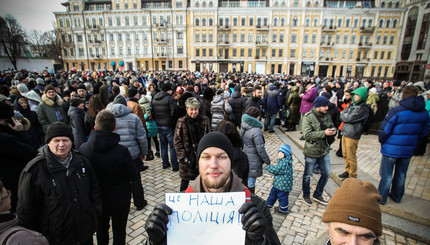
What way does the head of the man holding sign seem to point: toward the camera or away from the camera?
toward the camera

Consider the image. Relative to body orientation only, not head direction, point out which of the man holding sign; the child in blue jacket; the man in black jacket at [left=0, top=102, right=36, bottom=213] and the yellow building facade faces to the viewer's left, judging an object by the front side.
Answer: the child in blue jacket

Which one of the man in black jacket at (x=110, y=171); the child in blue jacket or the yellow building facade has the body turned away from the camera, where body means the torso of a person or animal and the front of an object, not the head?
the man in black jacket

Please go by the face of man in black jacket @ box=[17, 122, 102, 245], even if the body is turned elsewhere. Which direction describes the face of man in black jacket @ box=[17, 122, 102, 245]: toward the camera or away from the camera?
toward the camera

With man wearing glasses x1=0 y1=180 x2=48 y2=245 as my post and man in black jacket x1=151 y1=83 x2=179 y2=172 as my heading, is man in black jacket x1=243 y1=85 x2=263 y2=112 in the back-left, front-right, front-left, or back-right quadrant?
front-right

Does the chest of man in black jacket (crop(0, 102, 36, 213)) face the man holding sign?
no

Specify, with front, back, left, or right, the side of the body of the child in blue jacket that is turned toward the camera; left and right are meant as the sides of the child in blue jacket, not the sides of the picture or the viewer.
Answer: left

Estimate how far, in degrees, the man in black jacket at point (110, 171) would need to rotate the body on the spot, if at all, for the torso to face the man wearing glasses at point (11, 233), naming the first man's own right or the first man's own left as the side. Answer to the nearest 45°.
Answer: approximately 135° to the first man's own left

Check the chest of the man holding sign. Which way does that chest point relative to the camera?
toward the camera

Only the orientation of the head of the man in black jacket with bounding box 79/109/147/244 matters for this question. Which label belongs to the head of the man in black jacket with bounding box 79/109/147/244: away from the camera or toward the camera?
away from the camera

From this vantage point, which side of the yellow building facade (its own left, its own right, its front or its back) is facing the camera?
front

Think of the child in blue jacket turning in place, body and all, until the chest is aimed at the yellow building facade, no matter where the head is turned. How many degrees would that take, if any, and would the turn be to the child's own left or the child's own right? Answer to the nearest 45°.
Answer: approximately 90° to the child's own right
